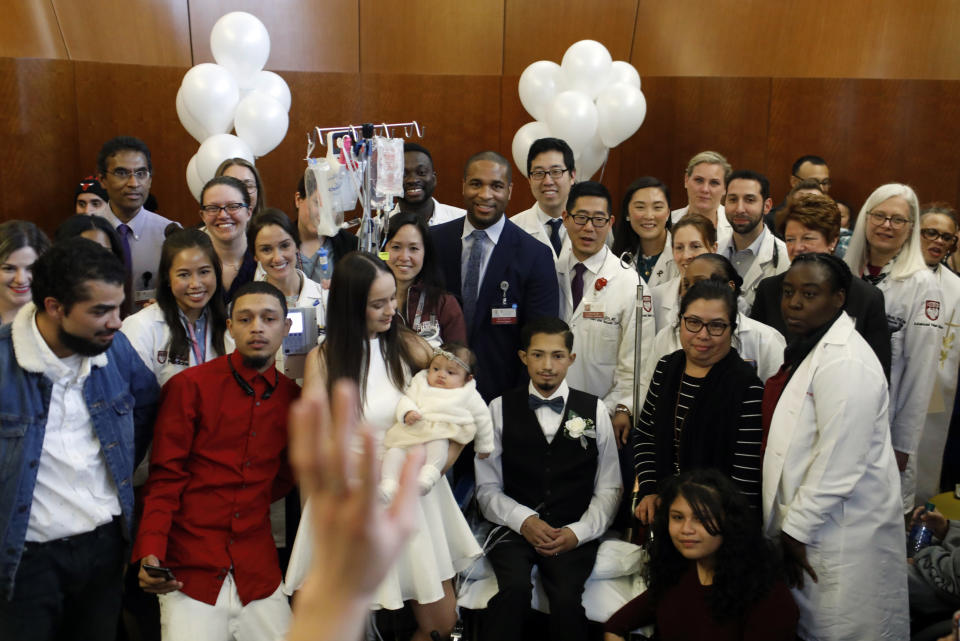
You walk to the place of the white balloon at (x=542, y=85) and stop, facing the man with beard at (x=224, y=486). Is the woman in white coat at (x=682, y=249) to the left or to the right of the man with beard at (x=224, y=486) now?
left

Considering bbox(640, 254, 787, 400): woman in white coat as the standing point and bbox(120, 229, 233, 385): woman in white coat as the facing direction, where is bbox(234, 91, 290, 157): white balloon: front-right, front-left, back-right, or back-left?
front-right

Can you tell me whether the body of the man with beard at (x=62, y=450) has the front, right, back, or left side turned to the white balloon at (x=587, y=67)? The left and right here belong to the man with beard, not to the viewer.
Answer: left

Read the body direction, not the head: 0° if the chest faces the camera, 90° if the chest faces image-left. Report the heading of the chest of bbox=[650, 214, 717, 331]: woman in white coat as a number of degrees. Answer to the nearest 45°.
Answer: approximately 45°

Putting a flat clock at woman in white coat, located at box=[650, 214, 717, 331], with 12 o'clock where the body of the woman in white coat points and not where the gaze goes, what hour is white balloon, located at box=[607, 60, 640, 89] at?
The white balloon is roughly at 4 o'clock from the woman in white coat.

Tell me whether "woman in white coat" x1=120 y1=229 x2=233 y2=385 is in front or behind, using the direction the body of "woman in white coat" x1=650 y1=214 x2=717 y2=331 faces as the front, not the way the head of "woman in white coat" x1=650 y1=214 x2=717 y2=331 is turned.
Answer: in front

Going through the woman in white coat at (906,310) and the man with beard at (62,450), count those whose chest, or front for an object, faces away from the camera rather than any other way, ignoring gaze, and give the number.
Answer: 0

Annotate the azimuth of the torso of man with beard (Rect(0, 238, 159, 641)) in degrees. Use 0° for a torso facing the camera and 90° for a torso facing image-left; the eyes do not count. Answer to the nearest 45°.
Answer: approximately 315°

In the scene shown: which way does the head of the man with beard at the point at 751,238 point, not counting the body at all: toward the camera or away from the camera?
toward the camera

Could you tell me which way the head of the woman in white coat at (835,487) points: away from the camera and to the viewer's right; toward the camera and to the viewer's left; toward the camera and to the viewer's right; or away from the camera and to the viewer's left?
toward the camera and to the viewer's left

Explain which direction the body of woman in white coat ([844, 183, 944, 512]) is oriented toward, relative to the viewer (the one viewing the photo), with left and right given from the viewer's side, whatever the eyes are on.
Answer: facing the viewer and to the left of the viewer

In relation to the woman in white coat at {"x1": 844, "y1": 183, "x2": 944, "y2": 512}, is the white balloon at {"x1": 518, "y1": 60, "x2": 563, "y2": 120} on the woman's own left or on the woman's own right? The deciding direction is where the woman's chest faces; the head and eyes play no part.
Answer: on the woman's own right

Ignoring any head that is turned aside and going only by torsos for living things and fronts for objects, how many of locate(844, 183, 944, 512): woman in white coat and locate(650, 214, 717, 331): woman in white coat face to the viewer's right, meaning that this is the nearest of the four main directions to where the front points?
0
